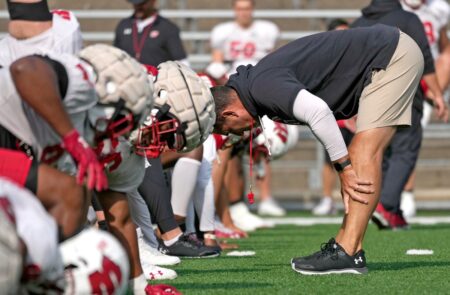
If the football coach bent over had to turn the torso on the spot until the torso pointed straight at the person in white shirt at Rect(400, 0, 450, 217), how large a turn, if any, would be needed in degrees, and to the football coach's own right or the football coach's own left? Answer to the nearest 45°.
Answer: approximately 90° to the football coach's own right

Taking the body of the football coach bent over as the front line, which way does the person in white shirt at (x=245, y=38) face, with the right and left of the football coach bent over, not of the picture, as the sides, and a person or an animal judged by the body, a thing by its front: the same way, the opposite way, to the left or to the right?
to the left

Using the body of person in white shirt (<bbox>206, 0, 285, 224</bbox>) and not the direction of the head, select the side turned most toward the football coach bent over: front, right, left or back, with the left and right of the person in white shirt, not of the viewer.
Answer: front

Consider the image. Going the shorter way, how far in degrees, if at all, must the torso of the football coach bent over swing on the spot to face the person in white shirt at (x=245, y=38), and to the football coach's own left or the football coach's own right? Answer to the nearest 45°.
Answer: approximately 90° to the football coach's own right

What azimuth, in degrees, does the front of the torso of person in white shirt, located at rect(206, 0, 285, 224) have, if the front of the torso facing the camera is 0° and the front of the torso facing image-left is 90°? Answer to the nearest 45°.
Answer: approximately 0°

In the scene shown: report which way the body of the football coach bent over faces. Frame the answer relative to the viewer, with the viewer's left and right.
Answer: facing to the left of the viewer

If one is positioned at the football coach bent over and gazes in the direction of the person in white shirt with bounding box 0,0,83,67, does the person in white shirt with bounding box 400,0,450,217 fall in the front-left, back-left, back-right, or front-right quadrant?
back-right

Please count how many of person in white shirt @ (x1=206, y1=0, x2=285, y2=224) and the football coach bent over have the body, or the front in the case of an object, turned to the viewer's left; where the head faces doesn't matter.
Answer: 1
